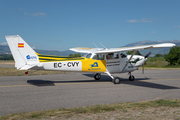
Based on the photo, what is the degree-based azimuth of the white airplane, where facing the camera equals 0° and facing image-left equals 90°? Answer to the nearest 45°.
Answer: approximately 225°

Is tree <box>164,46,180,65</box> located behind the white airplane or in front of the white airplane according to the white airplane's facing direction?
in front
